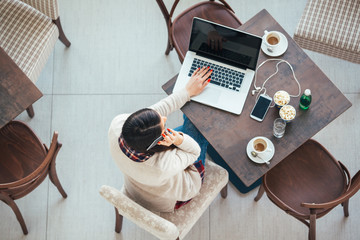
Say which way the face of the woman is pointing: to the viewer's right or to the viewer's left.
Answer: to the viewer's right

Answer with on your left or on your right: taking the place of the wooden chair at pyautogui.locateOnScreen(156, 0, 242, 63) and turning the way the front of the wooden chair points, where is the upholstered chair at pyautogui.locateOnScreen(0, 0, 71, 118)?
on your right

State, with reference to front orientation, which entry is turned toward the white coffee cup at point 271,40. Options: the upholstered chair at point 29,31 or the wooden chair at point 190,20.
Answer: the wooden chair

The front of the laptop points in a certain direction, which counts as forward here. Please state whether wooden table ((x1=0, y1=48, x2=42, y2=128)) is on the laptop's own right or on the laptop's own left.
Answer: on the laptop's own right

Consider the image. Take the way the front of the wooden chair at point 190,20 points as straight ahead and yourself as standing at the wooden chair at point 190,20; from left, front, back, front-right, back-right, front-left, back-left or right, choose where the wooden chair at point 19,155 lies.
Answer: right

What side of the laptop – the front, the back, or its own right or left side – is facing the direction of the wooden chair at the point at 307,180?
left

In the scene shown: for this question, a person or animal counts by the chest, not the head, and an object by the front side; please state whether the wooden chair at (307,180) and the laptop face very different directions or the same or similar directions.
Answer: very different directions

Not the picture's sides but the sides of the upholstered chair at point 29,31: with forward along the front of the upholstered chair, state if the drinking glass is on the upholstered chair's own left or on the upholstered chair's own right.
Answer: on the upholstered chair's own left

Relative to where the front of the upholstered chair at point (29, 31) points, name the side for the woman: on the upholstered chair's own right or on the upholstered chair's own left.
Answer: on the upholstered chair's own left

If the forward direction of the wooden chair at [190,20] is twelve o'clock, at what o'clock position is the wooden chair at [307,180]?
the wooden chair at [307,180] is roughly at 12 o'clock from the wooden chair at [190,20].

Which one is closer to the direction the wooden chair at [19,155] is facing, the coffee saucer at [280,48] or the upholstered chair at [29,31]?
the upholstered chair

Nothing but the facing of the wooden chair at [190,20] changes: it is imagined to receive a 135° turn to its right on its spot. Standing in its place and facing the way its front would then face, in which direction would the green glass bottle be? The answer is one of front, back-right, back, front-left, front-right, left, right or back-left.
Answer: back-left
